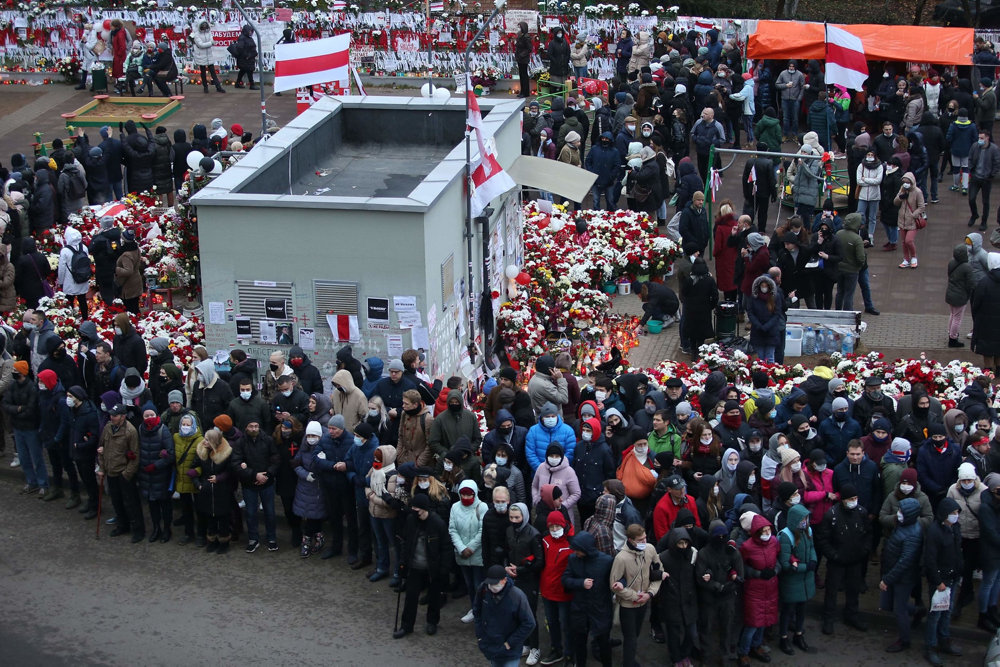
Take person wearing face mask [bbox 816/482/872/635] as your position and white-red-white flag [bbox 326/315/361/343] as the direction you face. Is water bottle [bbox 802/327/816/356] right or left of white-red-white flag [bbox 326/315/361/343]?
right

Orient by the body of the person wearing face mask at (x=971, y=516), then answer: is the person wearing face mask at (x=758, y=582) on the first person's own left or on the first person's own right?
on the first person's own right

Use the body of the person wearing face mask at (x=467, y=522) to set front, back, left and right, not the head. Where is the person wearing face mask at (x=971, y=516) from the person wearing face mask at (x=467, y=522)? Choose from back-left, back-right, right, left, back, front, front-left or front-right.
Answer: left

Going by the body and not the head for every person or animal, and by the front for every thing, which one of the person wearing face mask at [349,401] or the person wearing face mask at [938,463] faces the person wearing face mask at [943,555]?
the person wearing face mask at [938,463]

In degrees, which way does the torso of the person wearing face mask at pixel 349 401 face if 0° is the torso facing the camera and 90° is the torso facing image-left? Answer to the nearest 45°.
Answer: approximately 45°

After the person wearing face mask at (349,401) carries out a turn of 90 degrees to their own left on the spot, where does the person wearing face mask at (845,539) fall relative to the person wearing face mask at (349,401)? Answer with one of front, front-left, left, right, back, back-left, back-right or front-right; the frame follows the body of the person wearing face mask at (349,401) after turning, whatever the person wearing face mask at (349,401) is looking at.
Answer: front

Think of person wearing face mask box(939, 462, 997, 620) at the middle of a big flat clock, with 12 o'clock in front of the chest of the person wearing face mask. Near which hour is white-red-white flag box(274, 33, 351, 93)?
The white-red-white flag is roughly at 4 o'clock from the person wearing face mask.

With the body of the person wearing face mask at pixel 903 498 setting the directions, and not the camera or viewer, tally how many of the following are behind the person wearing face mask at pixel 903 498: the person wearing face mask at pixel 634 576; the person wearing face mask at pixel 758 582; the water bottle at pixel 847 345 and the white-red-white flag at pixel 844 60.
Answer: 2

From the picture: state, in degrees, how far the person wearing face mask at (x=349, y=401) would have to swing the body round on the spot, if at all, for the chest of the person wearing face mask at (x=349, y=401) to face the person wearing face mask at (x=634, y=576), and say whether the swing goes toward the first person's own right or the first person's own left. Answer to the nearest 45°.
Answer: approximately 90° to the first person's own left

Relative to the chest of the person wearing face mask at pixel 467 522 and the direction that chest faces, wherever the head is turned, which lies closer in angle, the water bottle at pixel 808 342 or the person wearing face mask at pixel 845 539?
the person wearing face mask
